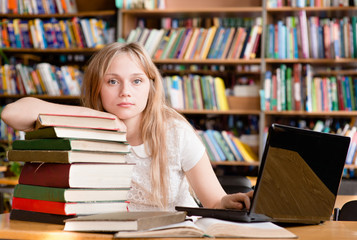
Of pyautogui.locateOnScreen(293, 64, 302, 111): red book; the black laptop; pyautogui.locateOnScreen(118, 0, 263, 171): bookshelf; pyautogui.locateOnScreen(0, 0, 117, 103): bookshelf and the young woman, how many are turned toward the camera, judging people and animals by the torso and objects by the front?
4

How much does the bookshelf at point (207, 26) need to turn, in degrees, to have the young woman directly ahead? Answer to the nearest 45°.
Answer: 0° — it already faces them

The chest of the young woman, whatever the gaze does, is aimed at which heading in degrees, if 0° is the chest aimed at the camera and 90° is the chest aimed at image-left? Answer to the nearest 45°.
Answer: approximately 0°

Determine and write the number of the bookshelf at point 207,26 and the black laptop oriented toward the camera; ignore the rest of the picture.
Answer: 1

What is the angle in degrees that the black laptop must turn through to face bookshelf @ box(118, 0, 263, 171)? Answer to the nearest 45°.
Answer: approximately 45° to its right

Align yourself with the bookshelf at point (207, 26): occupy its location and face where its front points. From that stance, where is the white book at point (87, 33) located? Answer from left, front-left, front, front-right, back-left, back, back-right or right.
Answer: right

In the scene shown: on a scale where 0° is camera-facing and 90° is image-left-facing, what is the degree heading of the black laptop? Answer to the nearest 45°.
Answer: approximately 135°
